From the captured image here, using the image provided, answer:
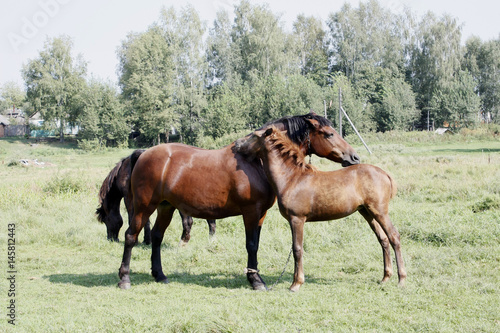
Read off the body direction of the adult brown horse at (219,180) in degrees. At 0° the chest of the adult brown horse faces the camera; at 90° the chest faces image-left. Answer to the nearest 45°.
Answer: approximately 270°

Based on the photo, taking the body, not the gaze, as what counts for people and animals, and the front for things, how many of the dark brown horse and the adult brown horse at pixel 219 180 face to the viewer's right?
1

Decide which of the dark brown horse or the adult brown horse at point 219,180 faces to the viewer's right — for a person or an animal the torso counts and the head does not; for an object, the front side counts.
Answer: the adult brown horse

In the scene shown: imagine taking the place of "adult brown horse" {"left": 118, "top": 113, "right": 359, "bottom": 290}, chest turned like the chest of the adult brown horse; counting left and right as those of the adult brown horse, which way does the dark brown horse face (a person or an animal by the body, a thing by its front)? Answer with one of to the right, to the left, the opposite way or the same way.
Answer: the opposite way

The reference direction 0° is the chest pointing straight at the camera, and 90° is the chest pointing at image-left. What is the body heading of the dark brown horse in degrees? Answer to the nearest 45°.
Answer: approximately 90°

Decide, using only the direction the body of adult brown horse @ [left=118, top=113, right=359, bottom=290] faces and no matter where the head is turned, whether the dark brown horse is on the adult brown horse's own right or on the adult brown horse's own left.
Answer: on the adult brown horse's own left

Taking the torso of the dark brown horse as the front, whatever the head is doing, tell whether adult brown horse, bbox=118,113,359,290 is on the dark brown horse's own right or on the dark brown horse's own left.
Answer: on the dark brown horse's own left
